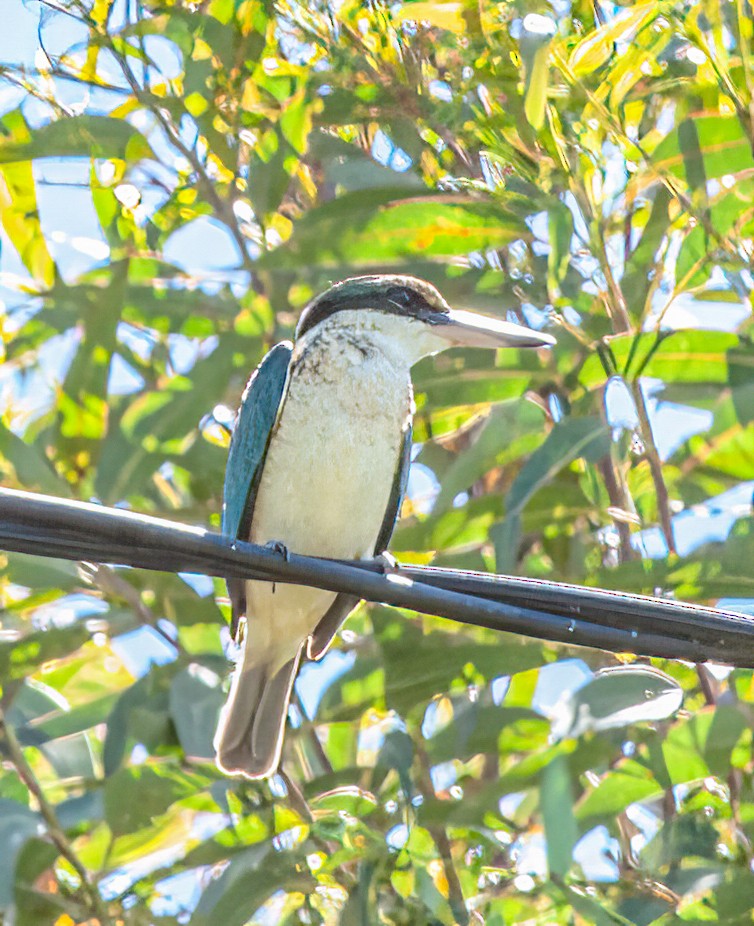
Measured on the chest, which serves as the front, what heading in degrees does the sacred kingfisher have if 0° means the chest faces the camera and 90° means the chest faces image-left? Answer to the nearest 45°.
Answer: approximately 315°
